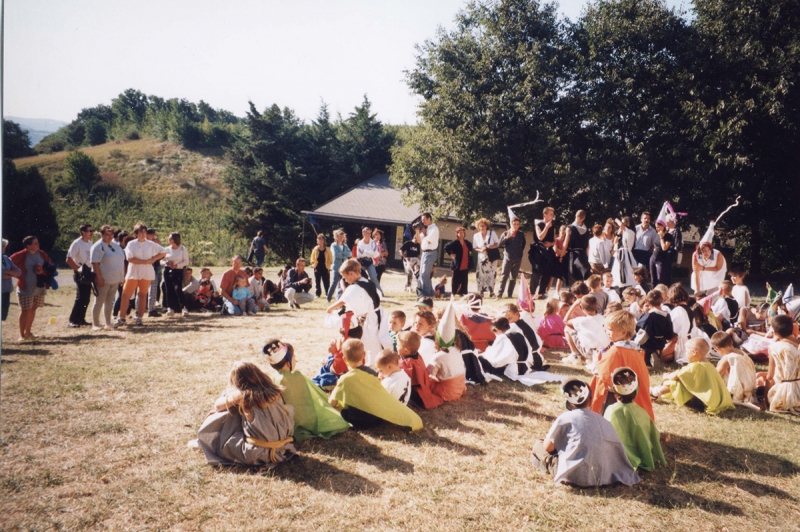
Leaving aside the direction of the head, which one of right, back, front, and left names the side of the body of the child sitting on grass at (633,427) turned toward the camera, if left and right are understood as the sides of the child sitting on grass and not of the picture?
back

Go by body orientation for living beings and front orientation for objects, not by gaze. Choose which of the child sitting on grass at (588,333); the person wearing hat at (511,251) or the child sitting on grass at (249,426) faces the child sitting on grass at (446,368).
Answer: the person wearing hat

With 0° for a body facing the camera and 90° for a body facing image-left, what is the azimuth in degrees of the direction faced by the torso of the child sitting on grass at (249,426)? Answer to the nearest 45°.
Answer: approximately 135°

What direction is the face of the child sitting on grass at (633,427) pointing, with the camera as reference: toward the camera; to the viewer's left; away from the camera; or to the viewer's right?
away from the camera

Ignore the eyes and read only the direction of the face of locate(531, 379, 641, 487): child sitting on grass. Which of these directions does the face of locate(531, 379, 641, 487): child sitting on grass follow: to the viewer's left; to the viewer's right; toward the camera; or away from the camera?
away from the camera

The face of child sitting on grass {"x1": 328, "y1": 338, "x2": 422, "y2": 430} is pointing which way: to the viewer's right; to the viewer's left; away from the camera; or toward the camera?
away from the camera

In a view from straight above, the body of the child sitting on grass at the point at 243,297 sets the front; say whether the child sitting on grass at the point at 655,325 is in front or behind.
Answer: in front

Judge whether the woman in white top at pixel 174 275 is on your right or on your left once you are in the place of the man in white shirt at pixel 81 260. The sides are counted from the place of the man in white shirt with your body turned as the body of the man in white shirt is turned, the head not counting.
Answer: on your left

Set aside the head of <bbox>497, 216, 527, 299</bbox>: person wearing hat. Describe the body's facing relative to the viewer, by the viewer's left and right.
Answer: facing the viewer

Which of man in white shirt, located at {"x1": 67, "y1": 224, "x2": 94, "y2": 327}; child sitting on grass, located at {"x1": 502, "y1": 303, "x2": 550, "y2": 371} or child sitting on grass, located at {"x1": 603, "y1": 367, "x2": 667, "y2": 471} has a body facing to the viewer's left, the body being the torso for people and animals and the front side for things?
child sitting on grass, located at {"x1": 502, "y1": 303, "x2": 550, "y2": 371}

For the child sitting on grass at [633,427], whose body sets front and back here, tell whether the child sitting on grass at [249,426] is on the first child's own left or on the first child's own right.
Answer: on the first child's own left

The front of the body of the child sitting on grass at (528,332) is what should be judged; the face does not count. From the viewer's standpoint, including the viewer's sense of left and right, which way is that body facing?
facing to the left of the viewer

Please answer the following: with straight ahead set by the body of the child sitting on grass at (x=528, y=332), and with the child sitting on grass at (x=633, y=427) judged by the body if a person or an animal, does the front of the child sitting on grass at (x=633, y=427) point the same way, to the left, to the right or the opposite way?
to the right
